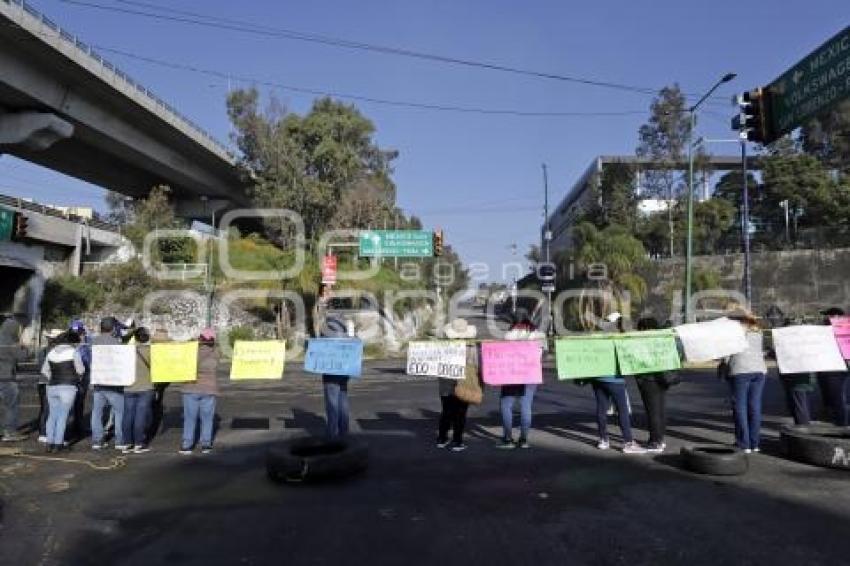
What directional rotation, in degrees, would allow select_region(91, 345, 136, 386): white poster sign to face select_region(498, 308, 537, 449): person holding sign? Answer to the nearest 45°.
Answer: approximately 45° to its left

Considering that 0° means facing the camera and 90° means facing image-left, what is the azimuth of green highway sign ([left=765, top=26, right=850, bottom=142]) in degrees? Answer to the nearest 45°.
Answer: approximately 45°

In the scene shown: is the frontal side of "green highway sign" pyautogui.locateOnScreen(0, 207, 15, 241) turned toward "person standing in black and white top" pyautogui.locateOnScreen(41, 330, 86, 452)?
yes

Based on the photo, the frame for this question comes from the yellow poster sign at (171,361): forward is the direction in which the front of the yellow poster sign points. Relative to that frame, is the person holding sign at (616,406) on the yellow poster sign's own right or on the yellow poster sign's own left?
on the yellow poster sign's own left

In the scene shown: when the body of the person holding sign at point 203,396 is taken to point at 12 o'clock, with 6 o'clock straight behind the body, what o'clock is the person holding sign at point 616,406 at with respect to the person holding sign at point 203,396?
the person holding sign at point 616,406 is roughly at 8 o'clock from the person holding sign at point 203,396.

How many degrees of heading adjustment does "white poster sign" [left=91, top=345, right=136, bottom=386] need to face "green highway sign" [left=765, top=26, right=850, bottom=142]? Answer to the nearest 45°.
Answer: approximately 90° to its left

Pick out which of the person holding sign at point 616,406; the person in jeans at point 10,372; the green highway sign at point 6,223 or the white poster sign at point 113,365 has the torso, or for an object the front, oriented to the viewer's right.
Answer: the person in jeans

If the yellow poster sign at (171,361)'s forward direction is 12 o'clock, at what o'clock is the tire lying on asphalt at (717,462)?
The tire lying on asphalt is roughly at 10 o'clock from the yellow poster sign.

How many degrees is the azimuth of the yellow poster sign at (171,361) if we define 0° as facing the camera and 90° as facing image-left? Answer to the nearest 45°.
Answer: approximately 0°

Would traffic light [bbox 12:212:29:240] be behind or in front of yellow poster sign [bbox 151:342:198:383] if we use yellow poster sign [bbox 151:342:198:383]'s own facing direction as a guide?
behind
